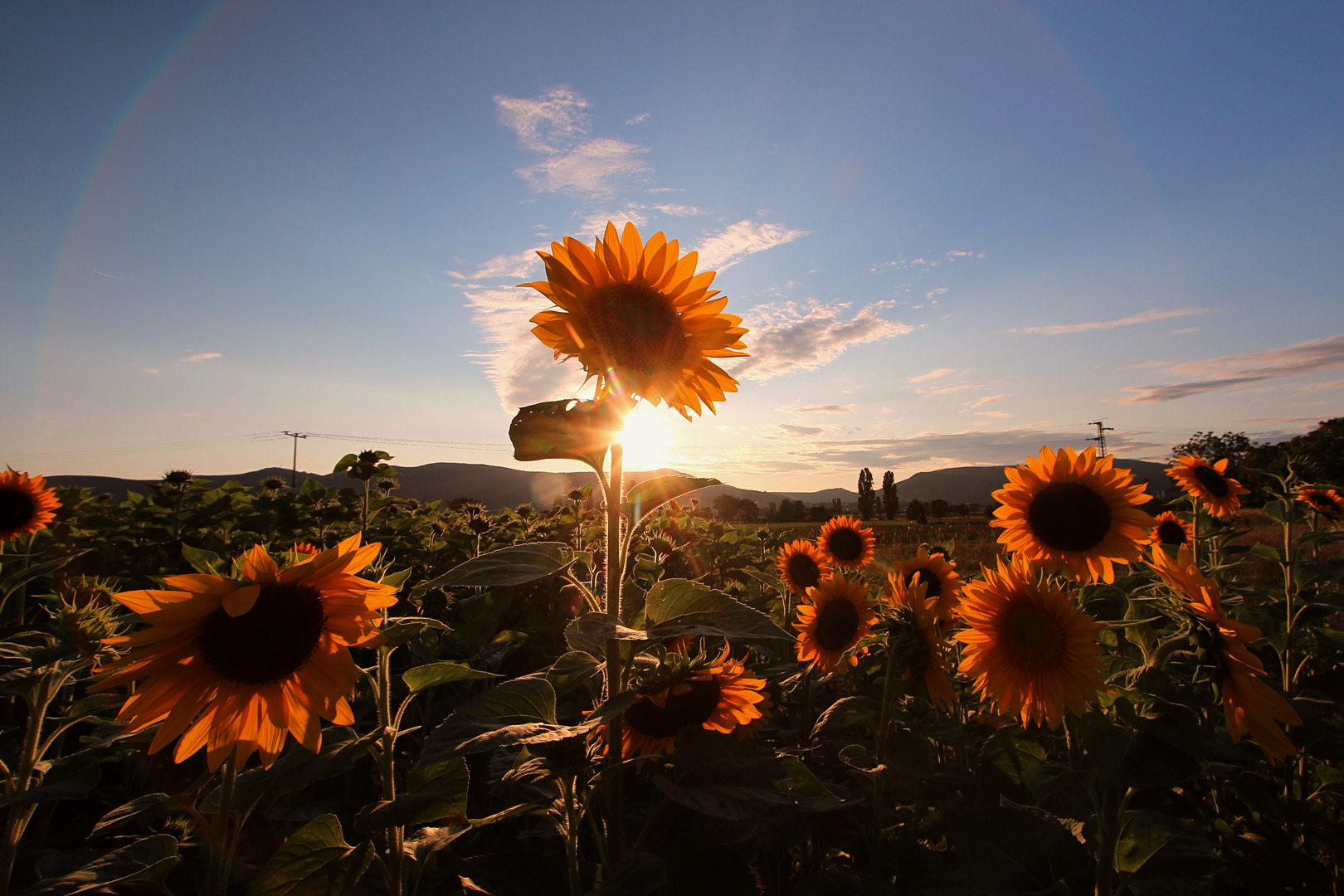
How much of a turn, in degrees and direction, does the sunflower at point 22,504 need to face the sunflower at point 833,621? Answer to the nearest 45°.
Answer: approximately 45° to its left

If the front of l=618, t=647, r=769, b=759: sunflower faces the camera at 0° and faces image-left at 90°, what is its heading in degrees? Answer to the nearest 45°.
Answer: approximately 0°

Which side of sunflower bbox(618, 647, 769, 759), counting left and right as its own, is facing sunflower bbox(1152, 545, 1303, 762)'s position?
left

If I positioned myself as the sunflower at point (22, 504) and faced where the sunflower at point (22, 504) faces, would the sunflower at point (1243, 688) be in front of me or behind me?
in front

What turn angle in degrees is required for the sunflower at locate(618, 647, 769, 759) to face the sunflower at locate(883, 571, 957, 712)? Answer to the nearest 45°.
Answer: approximately 135° to its left

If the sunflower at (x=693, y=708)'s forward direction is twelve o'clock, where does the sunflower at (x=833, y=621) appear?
the sunflower at (x=833, y=621) is roughly at 7 o'clock from the sunflower at (x=693, y=708).

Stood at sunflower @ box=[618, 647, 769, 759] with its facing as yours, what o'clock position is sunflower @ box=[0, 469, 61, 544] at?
sunflower @ box=[0, 469, 61, 544] is roughly at 4 o'clock from sunflower @ box=[618, 647, 769, 759].

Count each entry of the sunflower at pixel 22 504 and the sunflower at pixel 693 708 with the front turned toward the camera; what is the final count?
2

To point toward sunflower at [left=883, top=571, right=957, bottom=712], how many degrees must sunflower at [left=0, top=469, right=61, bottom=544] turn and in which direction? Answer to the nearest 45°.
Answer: approximately 45° to its left

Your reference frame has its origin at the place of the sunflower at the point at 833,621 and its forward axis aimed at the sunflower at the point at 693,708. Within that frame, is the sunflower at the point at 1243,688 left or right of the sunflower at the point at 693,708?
left

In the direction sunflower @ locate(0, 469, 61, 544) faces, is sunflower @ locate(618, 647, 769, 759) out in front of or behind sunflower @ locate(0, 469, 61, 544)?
in front
